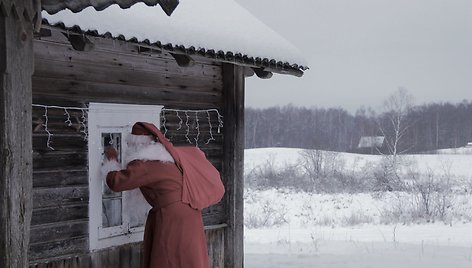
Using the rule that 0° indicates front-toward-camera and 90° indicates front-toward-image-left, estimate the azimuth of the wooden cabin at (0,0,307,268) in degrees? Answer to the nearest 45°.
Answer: approximately 315°

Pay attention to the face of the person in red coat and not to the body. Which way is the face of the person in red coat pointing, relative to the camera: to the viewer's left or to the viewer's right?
to the viewer's left
